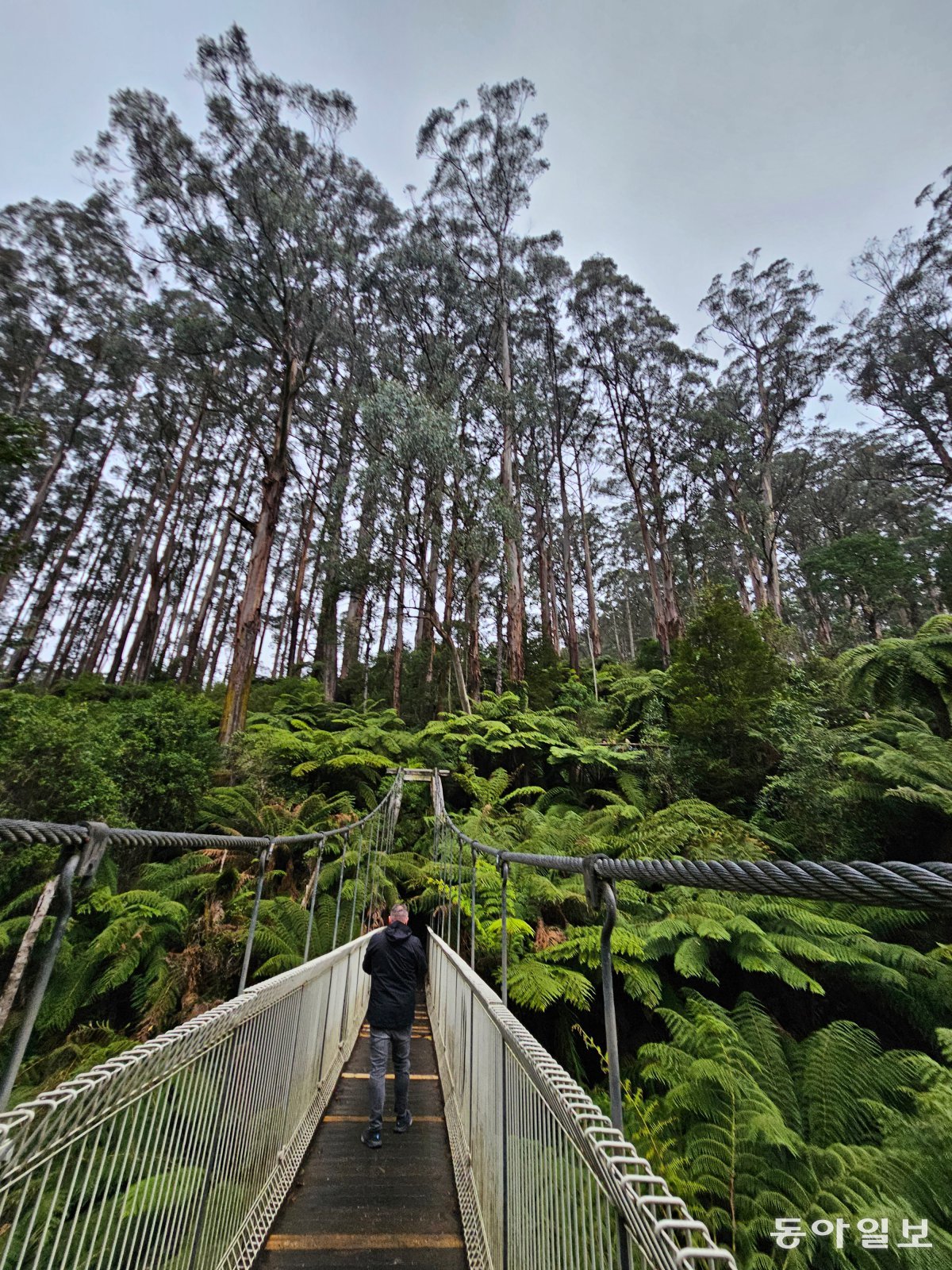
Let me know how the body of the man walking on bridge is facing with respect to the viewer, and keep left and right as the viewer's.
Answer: facing away from the viewer

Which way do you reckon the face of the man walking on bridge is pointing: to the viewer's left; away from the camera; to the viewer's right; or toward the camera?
away from the camera
